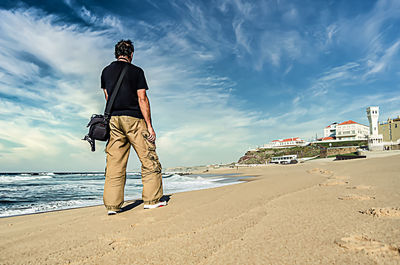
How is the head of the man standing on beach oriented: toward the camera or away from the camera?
away from the camera

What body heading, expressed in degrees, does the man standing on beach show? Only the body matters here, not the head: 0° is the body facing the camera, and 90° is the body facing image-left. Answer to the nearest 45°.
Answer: approximately 180°
